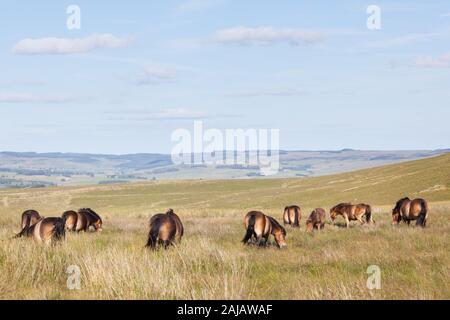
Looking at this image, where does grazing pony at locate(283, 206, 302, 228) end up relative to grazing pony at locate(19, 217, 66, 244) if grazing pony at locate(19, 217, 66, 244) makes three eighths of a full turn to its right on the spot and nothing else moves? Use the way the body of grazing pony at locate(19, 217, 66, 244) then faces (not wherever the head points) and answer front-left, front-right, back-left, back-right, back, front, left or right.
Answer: front

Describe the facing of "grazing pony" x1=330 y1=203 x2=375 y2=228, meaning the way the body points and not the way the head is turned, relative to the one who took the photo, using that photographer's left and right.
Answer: facing to the left of the viewer

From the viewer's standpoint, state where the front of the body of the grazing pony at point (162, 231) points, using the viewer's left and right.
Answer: facing away from the viewer and to the right of the viewer

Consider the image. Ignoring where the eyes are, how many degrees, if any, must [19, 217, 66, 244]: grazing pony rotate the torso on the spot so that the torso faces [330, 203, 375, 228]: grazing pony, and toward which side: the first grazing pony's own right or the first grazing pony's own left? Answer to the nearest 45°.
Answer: approximately 135° to the first grazing pony's own right

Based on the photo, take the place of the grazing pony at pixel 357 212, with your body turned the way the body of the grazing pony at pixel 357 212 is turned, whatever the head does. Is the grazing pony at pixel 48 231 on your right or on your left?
on your left

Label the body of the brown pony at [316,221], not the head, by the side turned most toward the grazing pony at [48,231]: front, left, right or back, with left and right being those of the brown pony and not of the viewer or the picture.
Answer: front

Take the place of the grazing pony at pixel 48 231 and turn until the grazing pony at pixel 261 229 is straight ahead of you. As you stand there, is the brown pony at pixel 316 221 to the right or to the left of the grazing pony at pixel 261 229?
left

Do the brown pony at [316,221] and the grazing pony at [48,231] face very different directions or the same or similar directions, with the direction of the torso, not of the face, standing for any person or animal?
same or similar directions

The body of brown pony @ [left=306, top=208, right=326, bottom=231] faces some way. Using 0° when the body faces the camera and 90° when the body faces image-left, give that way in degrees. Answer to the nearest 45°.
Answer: approximately 45°

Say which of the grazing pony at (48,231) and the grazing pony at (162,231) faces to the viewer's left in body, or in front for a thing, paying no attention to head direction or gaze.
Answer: the grazing pony at (48,231)

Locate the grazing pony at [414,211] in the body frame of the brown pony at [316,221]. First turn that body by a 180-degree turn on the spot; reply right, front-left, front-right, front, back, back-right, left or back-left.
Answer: front-right

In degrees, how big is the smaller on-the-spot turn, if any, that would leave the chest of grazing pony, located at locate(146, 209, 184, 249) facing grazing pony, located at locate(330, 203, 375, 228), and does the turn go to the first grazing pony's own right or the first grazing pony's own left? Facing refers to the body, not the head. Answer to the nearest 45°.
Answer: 0° — it already faces it

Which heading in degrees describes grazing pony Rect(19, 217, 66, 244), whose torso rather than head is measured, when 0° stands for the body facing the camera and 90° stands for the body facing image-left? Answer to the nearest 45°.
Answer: approximately 90°
